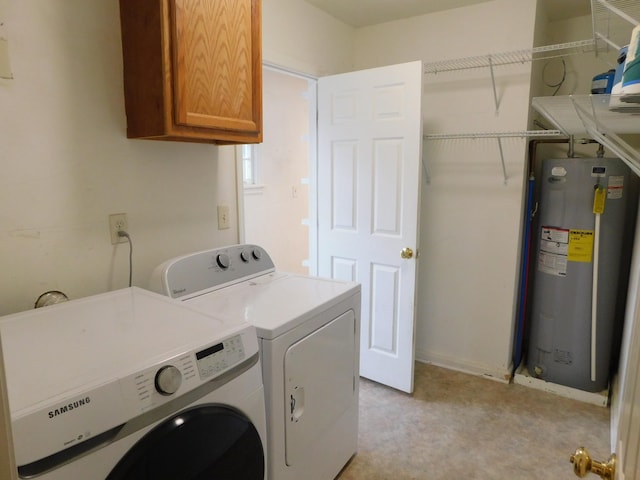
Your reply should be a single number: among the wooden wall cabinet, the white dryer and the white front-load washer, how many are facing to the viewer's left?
0

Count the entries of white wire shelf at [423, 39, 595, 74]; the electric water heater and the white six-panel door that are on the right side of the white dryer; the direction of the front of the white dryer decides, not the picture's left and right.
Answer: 0

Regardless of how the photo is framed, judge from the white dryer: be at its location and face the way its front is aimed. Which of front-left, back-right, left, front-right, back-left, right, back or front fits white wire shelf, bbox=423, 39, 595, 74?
left

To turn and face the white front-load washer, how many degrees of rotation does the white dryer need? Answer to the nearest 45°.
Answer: approximately 90° to its right

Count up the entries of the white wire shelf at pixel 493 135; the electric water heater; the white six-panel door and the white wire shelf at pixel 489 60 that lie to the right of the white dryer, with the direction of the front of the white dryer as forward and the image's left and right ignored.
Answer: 0

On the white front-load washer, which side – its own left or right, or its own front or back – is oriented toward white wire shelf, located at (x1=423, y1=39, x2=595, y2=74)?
left

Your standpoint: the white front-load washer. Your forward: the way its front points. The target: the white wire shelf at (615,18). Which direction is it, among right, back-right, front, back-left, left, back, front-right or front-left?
front-left

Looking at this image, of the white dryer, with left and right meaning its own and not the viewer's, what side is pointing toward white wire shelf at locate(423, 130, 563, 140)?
left

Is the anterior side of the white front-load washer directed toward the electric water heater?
no

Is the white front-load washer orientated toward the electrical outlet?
no

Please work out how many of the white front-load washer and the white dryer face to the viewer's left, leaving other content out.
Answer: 0

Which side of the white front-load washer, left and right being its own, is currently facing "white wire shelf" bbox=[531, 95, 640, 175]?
left

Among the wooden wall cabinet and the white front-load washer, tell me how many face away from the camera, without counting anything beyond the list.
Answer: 0

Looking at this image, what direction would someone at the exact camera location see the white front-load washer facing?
facing the viewer and to the right of the viewer

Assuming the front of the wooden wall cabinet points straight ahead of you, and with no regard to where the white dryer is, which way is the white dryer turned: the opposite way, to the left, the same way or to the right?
the same way

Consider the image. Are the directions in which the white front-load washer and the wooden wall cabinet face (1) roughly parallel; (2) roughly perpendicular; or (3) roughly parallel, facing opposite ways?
roughly parallel
